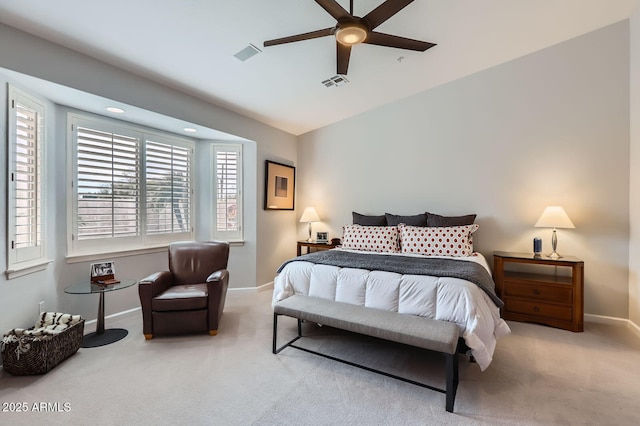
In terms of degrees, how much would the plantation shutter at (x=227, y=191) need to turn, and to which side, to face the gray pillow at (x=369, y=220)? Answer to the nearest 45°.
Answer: approximately 90° to its left

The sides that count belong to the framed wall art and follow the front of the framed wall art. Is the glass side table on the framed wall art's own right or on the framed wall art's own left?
on the framed wall art's own right

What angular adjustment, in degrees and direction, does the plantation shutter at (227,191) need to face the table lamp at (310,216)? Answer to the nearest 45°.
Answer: approximately 90° to its left

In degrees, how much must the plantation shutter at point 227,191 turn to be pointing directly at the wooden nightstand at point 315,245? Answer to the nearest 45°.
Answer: approximately 90° to its left

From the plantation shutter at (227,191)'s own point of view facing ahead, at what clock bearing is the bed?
The bed is roughly at 11 o'clock from the plantation shutter.

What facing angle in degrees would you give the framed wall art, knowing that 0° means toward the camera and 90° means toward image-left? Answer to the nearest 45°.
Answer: approximately 315°
